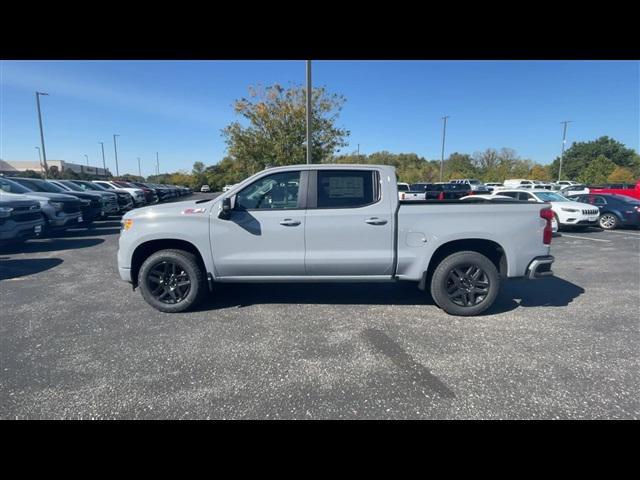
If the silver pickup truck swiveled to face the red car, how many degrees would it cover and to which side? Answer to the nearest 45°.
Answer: approximately 135° to its right

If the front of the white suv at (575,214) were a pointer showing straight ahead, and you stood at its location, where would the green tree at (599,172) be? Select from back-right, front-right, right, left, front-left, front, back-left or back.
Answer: back-left

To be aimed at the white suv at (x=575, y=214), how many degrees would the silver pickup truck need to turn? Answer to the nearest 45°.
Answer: approximately 135° to its right

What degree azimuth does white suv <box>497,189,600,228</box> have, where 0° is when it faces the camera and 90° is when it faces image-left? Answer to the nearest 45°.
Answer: approximately 315°

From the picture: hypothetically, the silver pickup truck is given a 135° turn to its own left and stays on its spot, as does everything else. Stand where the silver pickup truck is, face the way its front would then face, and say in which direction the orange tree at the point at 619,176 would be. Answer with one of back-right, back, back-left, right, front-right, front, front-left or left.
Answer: left

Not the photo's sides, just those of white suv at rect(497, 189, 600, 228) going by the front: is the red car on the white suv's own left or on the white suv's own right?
on the white suv's own left

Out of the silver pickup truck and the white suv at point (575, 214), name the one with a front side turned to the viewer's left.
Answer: the silver pickup truck

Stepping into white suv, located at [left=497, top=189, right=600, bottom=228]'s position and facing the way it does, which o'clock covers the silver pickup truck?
The silver pickup truck is roughly at 2 o'clock from the white suv.

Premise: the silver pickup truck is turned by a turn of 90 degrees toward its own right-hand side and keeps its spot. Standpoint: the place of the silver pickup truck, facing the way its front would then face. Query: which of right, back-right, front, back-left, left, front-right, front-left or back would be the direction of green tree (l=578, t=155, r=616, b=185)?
front-right

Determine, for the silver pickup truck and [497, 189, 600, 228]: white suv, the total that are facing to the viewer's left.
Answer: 1

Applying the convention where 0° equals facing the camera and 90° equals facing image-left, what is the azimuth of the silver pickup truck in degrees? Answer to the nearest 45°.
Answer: approximately 90°
